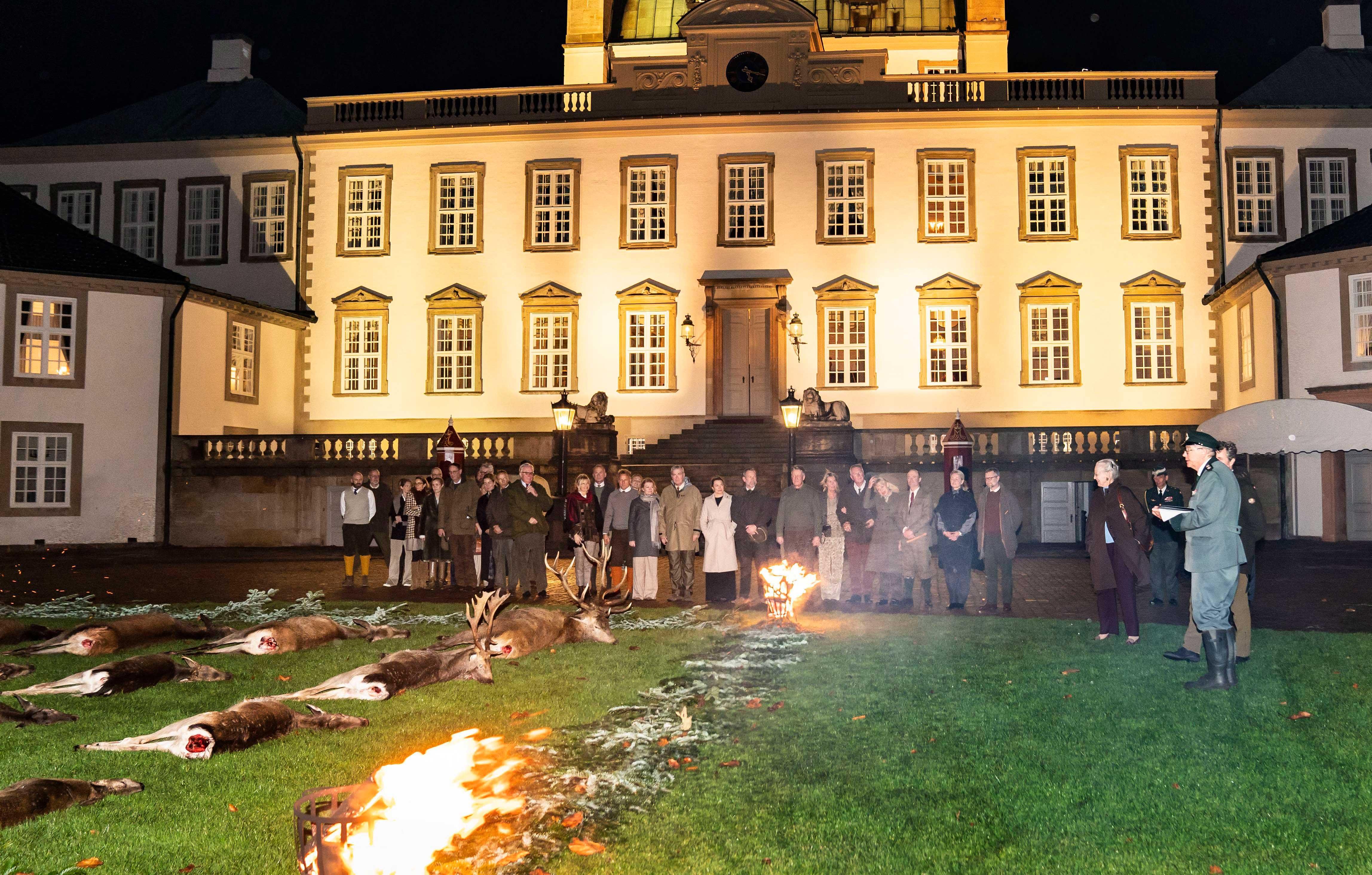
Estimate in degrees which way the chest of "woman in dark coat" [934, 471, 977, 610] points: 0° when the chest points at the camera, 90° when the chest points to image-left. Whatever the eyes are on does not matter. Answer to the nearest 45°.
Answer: approximately 0°

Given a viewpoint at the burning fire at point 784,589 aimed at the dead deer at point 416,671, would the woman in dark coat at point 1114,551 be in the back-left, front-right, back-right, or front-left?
back-left

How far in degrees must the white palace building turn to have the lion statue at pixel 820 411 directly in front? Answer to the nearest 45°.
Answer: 0° — it already faces it

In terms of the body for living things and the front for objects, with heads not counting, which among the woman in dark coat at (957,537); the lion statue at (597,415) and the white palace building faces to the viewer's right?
the lion statue

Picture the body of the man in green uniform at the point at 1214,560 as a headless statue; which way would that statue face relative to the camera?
to the viewer's left

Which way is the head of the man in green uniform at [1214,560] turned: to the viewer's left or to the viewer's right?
to the viewer's left

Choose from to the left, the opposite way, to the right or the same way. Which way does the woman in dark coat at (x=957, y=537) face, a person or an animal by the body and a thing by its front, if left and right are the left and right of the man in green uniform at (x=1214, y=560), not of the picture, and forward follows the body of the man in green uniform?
to the left

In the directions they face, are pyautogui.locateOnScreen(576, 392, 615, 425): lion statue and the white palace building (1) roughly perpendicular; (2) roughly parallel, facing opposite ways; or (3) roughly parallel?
roughly perpendicular

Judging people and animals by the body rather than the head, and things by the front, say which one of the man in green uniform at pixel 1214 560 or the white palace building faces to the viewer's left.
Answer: the man in green uniform

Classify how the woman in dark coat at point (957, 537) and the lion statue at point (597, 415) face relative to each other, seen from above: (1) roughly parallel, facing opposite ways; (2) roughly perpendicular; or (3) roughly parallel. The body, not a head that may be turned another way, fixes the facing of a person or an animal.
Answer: roughly perpendicular

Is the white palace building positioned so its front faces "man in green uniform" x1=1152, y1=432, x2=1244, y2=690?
yes
